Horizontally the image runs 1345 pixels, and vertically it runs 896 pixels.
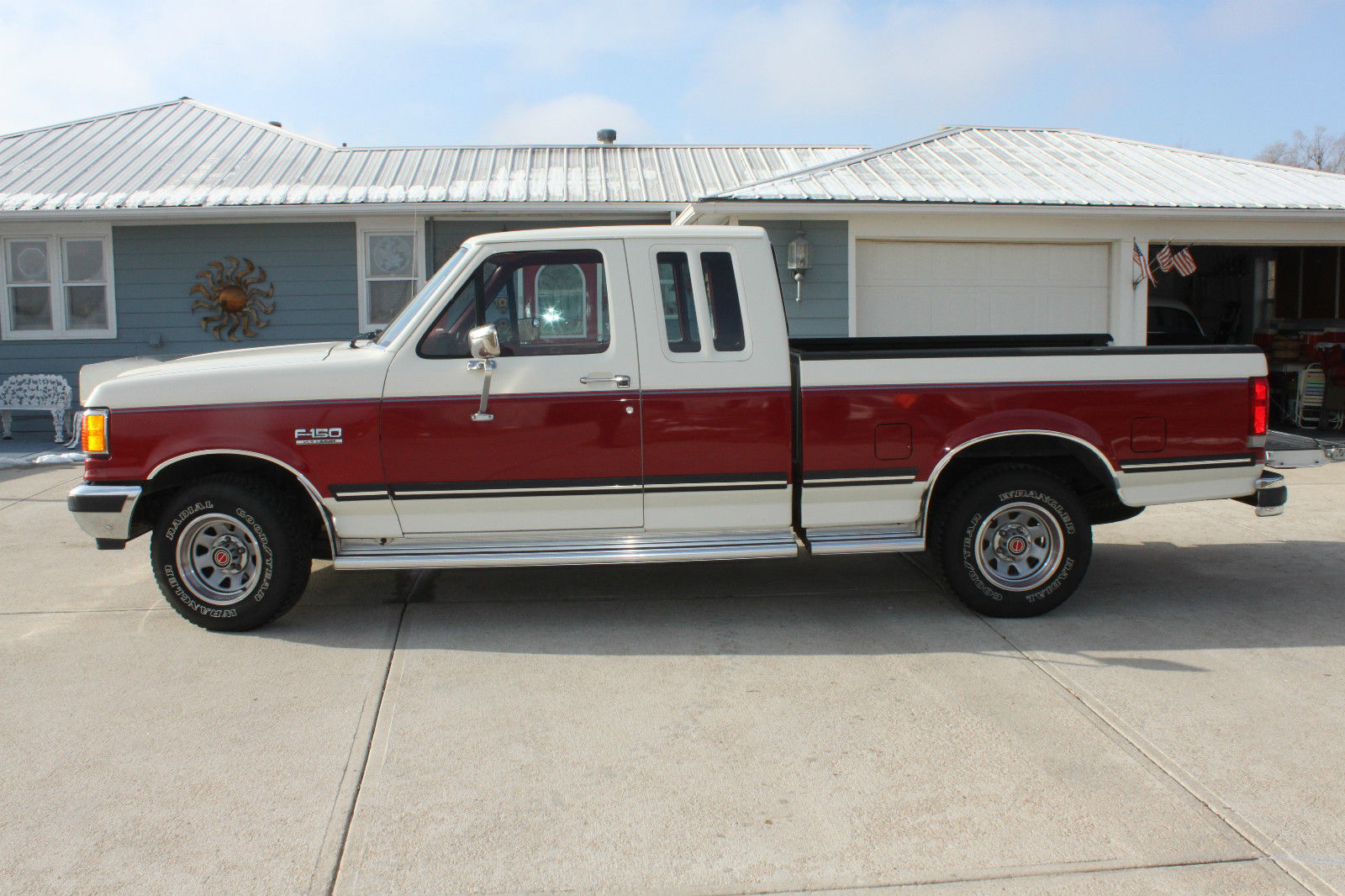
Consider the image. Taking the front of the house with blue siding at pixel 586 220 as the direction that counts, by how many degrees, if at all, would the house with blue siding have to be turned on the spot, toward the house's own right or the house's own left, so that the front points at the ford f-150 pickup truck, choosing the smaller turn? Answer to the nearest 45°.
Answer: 0° — it already faces it

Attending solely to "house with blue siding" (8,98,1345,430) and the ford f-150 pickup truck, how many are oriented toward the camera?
1

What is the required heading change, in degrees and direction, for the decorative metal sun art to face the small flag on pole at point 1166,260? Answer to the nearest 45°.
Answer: approximately 45° to its left

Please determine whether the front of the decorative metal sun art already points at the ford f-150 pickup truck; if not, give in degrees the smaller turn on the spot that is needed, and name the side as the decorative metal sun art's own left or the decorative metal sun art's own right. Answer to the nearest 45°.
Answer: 0° — it already faces it

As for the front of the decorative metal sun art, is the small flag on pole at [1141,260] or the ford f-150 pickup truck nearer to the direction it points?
the ford f-150 pickup truck

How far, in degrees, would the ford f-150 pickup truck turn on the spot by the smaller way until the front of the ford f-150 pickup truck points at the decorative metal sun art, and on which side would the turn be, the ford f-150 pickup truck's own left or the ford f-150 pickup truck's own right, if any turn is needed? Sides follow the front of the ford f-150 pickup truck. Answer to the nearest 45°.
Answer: approximately 45° to the ford f-150 pickup truck's own right

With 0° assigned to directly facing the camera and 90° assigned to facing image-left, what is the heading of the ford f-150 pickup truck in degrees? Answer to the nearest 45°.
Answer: approximately 90°

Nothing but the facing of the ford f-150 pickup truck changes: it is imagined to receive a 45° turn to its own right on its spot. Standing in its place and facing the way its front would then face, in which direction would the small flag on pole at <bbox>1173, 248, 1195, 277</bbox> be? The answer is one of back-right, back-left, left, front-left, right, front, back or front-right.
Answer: right

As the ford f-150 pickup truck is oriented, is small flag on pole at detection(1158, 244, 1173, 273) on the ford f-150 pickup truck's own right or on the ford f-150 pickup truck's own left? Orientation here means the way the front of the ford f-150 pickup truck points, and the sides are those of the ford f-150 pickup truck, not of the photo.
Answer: on the ford f-150 pickup truck's own right

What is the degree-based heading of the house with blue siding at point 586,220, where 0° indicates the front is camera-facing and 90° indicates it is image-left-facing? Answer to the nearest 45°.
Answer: approximately 0°

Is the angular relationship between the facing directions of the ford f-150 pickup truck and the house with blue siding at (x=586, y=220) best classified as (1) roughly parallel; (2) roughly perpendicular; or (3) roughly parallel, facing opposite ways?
roughly perpendicular

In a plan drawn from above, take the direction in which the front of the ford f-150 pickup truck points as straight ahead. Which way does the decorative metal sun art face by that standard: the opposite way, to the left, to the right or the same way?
to the left

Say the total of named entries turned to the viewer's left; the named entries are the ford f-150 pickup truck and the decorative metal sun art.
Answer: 1

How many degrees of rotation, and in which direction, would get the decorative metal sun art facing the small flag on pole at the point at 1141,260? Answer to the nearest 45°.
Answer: approximately 45° to its left
